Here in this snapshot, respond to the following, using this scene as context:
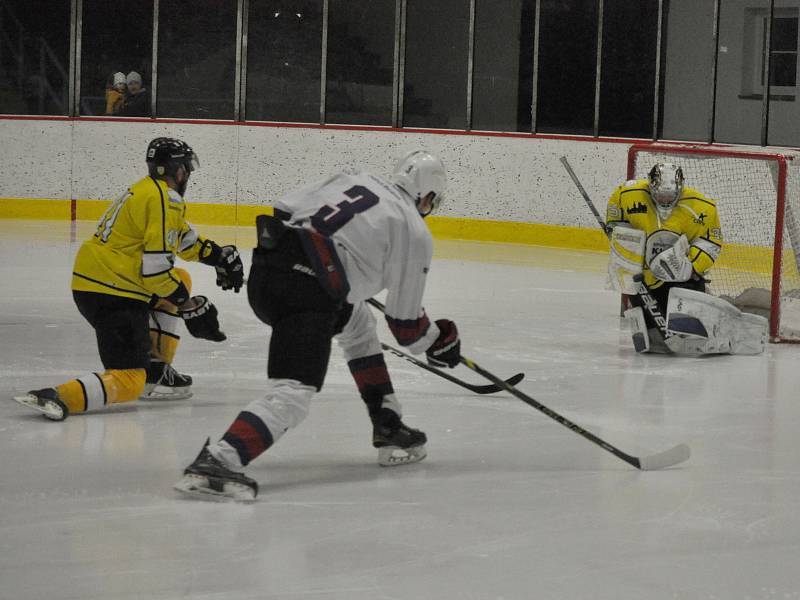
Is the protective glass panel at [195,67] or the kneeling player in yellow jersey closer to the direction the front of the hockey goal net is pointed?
the kneeling player in yellow jersey

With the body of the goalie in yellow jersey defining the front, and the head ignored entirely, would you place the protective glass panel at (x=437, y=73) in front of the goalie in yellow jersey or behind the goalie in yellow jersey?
behind

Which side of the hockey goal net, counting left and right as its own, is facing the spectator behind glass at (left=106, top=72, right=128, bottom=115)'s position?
right

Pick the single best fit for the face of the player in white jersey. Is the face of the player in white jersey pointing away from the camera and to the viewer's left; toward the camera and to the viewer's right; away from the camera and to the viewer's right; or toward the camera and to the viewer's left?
away from the camera and to the viewer's right

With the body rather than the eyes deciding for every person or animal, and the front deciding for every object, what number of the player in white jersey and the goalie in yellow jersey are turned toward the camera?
1

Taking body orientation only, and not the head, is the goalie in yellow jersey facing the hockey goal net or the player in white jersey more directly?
the player in white jersey

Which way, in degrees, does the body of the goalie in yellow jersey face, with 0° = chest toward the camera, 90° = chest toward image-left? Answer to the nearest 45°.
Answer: approximately 0°

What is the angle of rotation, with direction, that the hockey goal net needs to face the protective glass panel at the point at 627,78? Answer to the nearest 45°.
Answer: approximately 135° to its right

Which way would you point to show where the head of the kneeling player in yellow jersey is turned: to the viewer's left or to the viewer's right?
to the viewer's right

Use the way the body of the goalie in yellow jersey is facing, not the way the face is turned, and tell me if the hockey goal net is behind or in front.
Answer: behind

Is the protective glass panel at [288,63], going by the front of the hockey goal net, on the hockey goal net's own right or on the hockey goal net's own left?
on the hockey goal net's own right

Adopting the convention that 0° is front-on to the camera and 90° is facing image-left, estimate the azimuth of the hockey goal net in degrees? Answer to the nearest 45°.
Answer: approximately 45°

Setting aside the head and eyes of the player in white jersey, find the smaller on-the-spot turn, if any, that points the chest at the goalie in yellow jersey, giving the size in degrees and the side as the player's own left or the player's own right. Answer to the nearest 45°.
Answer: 0° — they already face them

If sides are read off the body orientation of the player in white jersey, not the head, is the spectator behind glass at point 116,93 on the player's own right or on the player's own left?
on the player's own left

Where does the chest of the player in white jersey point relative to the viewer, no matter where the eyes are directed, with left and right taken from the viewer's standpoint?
facing away from the viewer and to the right of the viewer

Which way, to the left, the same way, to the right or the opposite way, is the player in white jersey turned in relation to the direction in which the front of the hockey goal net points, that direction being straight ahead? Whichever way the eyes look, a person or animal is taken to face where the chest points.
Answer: the opposite way
